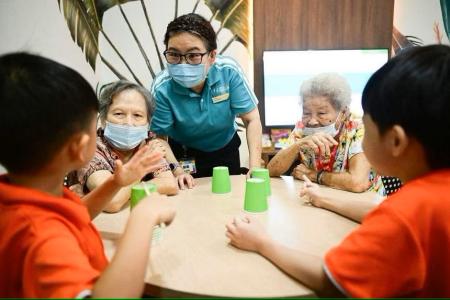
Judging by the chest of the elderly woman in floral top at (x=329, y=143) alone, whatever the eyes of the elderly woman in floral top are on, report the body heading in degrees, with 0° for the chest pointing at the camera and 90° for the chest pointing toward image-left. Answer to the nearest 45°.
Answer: approximately 45°

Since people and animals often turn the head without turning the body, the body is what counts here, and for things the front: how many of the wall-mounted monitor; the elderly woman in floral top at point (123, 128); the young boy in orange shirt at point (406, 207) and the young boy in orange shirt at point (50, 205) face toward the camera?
2

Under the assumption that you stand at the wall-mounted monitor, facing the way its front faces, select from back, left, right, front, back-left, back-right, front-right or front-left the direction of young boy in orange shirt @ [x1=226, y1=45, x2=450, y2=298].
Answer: front

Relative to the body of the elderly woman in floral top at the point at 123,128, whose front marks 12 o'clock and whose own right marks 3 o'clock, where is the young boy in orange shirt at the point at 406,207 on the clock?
The young boy in orange shirt is roughly at 11 o'clock from the elderly woman in floral top.

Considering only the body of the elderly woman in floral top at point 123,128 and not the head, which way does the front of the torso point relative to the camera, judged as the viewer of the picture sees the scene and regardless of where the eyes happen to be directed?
toward the camera

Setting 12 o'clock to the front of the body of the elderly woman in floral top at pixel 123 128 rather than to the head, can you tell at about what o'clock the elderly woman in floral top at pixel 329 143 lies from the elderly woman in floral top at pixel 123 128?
the elderly woman in floral top at pixel 329 143 is roughly at 9 o'clock from the elderly woman in floral top at pixel 123 128.

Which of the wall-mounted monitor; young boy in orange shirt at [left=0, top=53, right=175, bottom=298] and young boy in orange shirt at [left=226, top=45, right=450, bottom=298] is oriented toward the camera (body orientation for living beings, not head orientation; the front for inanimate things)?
the wall-mounted monitor

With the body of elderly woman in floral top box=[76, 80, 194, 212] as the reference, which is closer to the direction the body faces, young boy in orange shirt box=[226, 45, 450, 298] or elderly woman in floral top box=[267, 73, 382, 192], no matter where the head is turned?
the young boy in orange shirt

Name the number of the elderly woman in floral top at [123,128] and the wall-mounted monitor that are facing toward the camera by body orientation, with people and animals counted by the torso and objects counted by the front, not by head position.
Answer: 2

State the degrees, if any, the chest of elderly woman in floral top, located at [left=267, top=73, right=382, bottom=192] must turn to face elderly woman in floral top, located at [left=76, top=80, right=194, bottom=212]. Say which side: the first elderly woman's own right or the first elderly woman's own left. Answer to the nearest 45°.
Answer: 0° — they already face them

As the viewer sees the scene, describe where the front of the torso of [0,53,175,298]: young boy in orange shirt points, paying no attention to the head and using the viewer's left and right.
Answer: facing away from the viewer and to the right of the viewer

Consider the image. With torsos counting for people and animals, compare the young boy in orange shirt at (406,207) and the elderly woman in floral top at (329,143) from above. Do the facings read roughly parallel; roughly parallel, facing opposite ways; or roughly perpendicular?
roughly perpendicular

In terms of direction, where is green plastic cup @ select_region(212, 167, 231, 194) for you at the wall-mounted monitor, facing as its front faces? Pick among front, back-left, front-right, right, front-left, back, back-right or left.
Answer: front

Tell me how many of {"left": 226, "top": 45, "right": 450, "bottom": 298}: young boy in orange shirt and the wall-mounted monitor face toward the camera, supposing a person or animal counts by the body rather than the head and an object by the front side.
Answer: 1

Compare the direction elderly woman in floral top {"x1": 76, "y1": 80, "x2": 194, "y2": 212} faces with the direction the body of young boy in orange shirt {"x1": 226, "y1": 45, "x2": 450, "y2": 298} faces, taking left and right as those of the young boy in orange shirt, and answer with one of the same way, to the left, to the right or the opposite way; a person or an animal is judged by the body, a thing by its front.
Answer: the opposite way

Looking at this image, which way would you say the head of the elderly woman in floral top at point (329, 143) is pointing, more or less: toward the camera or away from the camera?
toward the camera

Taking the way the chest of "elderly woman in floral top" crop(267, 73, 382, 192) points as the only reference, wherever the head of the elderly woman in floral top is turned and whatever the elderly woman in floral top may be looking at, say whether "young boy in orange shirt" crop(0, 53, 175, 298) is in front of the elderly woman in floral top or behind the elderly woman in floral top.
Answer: in front

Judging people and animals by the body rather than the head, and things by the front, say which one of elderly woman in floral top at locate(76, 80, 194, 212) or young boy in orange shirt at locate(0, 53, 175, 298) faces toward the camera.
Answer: the elderly woman in floral top
